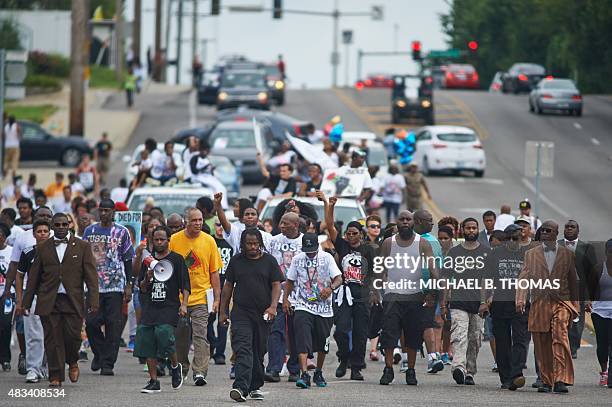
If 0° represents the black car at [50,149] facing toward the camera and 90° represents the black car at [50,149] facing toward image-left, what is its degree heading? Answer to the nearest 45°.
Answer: approximately 270°

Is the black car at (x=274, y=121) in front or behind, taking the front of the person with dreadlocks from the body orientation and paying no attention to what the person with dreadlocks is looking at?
behind

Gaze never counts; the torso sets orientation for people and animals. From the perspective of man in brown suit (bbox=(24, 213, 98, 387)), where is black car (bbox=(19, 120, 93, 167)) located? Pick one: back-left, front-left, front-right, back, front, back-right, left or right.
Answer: back

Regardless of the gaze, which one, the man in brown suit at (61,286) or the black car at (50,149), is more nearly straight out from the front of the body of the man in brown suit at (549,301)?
the man in brown suit

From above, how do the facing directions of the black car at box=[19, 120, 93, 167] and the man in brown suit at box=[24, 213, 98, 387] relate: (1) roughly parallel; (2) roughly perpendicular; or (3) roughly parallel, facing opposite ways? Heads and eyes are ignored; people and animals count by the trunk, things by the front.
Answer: roughly perpendicular

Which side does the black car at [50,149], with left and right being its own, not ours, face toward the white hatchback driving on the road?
front
